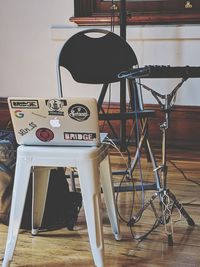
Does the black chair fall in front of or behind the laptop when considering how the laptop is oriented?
in front

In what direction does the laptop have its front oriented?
away from the camera
